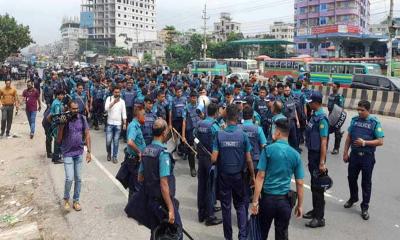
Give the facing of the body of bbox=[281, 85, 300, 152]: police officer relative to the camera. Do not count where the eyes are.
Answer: toward the camera

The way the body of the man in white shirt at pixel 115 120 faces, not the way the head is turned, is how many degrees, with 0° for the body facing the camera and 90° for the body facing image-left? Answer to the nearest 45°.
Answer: approximately 0°

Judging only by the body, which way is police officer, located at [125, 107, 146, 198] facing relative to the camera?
to the viewer's right

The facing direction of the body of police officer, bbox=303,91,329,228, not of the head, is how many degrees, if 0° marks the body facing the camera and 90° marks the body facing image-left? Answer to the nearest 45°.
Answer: approximately 90°

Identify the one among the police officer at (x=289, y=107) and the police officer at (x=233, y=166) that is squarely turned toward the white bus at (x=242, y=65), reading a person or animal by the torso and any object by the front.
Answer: the police officer at (x=233, y=166)

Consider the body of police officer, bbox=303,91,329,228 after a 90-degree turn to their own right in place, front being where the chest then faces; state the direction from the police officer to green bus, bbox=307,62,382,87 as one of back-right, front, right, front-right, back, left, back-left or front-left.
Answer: front

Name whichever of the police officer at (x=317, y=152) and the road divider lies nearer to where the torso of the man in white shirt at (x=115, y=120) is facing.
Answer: the police officer

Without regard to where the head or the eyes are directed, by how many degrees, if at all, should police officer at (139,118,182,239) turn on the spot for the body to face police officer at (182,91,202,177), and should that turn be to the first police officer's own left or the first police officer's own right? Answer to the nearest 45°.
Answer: approximately 45° to the first police officer's own left

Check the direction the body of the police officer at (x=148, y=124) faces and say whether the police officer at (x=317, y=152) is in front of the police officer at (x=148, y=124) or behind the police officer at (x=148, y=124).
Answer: in front

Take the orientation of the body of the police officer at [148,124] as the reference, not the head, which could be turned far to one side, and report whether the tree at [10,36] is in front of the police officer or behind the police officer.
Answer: behind

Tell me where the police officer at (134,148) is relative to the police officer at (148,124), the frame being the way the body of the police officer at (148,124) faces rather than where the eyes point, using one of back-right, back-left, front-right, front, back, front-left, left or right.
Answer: front-right

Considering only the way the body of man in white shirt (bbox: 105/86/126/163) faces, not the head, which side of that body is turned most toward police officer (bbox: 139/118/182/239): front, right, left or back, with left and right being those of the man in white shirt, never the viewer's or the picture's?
front

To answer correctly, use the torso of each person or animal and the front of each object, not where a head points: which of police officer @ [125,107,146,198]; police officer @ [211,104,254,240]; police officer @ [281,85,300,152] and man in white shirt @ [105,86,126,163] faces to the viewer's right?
police officer @ [125,107,146,198]
